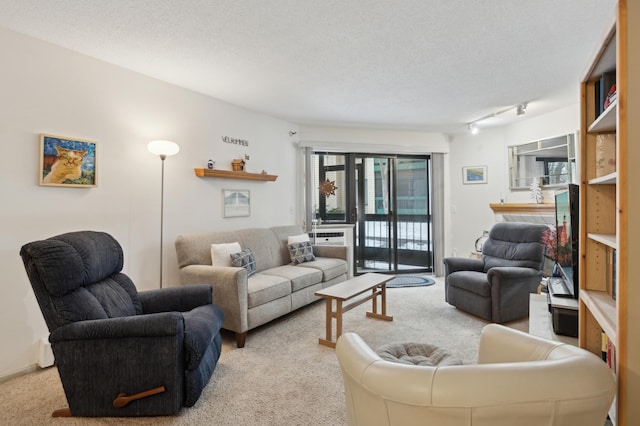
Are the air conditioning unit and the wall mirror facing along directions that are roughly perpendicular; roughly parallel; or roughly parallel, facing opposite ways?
roughly perpendicular

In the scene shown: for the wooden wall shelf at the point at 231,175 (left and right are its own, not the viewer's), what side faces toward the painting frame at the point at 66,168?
right

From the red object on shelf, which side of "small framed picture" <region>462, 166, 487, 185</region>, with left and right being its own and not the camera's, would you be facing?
front

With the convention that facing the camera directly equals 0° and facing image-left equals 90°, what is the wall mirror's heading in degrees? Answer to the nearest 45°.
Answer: approximately 45°

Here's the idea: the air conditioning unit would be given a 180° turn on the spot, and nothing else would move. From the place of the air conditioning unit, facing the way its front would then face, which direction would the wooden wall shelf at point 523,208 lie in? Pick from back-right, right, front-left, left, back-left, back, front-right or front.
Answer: right

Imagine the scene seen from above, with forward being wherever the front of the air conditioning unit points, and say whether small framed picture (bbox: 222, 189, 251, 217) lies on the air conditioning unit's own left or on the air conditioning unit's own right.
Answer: on the air conditioning unit's own right

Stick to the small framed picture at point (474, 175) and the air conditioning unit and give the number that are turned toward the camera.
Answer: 2

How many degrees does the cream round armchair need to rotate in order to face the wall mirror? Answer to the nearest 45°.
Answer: approximately 45° to its right

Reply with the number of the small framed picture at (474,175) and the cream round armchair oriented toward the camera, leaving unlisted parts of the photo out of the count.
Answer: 1

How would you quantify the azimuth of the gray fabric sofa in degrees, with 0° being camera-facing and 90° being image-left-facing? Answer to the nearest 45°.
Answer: approximately 315°

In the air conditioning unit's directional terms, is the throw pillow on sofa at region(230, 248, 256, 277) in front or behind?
in front

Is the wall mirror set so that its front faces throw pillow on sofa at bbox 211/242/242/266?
yes

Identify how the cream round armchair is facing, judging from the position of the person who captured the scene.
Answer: facing away from the viewer and to the left of the viewer

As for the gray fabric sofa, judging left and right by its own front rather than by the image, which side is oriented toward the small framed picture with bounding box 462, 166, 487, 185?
left

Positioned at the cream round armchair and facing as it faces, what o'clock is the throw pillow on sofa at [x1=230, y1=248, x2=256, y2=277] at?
The throw pillow on sofa is roughly at 12 o'clock from the cream round armchair.

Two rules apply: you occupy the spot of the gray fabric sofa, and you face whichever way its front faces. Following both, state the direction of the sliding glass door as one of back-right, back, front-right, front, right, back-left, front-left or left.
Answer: left

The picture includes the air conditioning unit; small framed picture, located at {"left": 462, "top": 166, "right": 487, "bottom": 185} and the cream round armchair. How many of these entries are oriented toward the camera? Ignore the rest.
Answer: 2
